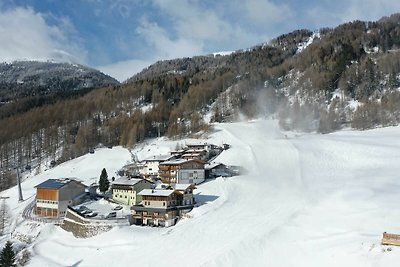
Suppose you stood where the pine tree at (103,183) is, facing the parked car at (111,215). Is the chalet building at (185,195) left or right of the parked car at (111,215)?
left

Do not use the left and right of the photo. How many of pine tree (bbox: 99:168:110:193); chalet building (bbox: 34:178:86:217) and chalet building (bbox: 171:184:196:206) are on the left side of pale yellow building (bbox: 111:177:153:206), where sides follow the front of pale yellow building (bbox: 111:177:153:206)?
1

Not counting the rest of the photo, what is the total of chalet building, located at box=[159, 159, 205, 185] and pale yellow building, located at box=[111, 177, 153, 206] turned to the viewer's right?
0

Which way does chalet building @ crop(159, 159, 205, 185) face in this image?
toward the camera

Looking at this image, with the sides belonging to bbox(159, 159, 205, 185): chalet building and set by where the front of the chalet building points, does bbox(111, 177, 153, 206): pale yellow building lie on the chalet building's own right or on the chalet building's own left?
on the chalet building's own right

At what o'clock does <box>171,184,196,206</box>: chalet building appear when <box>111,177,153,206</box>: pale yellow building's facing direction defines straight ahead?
The chalet building is roughly at 9 o'clock from the pale yellow building.

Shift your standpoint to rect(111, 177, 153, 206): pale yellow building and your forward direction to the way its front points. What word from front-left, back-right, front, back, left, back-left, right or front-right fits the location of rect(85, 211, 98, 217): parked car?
front

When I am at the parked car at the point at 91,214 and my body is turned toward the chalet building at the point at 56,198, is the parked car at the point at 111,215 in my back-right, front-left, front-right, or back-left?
back-right

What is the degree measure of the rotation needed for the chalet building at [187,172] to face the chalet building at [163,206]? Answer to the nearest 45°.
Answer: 0° — it already faces it

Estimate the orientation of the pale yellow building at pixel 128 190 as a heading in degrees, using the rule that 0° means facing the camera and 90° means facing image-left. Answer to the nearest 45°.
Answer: approximately 45°

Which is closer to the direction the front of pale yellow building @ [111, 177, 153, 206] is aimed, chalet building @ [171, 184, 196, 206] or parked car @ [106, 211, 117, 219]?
the parked car

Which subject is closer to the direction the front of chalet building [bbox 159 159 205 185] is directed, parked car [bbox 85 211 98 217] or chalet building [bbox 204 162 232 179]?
the parked car

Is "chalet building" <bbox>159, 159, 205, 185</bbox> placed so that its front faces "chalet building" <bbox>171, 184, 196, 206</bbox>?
yes

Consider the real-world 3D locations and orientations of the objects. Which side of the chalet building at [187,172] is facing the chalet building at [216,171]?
left

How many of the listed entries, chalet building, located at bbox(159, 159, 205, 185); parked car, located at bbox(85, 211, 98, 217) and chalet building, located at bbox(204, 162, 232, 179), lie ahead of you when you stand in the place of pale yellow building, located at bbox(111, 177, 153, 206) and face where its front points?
1

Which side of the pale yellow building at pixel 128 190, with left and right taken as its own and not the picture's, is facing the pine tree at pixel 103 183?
right
